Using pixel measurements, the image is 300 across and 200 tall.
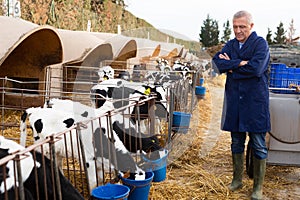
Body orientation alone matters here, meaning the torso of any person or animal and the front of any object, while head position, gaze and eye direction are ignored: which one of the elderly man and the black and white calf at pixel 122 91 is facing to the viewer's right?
the black and white calf

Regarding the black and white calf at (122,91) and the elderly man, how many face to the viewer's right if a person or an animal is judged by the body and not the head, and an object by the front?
1

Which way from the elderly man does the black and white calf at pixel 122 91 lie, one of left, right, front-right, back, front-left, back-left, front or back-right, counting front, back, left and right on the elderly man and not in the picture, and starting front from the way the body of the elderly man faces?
right

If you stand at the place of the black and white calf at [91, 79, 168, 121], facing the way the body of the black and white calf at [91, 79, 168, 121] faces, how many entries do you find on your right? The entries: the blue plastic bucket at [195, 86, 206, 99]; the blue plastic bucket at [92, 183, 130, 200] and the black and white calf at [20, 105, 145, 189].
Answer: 2

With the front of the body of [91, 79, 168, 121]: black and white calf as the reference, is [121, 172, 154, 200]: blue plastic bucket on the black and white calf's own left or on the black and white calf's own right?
on the black and white calf's own right

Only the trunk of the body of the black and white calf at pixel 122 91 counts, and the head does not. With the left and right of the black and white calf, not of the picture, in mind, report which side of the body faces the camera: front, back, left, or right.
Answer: right

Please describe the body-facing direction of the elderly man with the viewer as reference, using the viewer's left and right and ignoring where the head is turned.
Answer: facing the viewer and to the left of the viewer

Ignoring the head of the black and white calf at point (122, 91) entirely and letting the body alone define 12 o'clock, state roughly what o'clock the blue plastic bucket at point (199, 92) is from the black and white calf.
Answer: The blue plastic bucket is roughly at 10 o'clock from the black and white calf.

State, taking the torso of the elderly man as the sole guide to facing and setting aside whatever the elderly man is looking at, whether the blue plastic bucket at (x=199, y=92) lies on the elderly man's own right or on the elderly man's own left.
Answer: on the elderly man's own right

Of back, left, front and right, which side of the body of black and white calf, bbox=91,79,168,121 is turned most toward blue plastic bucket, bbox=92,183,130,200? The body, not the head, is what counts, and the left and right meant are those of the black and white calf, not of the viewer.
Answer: right

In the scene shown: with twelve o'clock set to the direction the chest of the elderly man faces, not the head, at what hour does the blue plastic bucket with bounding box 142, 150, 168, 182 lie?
The blue plastic bucket is roughly at 2 o'clock from the elderly man.

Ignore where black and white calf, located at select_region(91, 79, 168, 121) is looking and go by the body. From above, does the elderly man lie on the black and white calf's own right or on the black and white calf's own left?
on the black and white calf's own right

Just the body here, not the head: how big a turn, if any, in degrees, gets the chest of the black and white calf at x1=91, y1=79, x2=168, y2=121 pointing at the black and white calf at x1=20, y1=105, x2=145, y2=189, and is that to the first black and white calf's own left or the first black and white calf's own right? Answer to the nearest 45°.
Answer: approximately 90° to the first black and white calf's own right

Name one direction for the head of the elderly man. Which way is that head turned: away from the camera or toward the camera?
toward the camera

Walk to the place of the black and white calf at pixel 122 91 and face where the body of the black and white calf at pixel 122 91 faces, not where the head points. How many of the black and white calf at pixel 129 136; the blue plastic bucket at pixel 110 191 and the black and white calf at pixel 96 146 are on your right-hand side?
3

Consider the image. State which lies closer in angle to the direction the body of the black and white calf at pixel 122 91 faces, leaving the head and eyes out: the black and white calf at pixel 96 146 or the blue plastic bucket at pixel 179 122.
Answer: the blue plastic bucket
